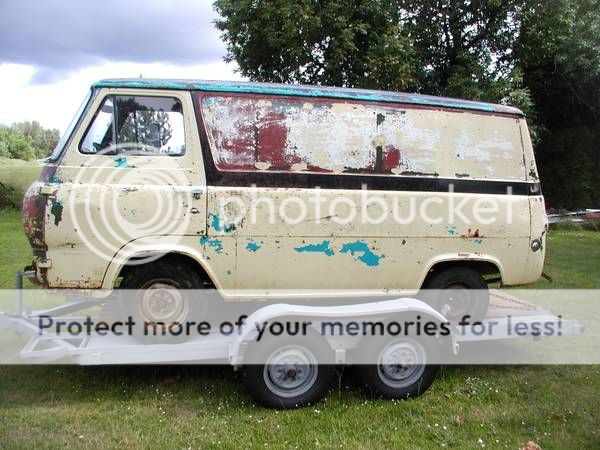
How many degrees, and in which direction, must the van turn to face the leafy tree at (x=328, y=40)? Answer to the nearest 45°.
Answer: approximately 90° to its right

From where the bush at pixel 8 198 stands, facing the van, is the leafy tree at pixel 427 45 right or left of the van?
left

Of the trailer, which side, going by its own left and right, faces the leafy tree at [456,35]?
right

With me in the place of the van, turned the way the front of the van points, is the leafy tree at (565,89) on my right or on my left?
on my right

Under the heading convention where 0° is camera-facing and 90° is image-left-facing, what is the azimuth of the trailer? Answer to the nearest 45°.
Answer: approximately 90°

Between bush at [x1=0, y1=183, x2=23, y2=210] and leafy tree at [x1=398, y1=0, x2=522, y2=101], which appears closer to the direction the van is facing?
the bush

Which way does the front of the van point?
to the viewer's left

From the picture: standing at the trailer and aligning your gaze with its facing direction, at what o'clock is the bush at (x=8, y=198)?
The bush is roughly at 2 o'clock from the trailer.
